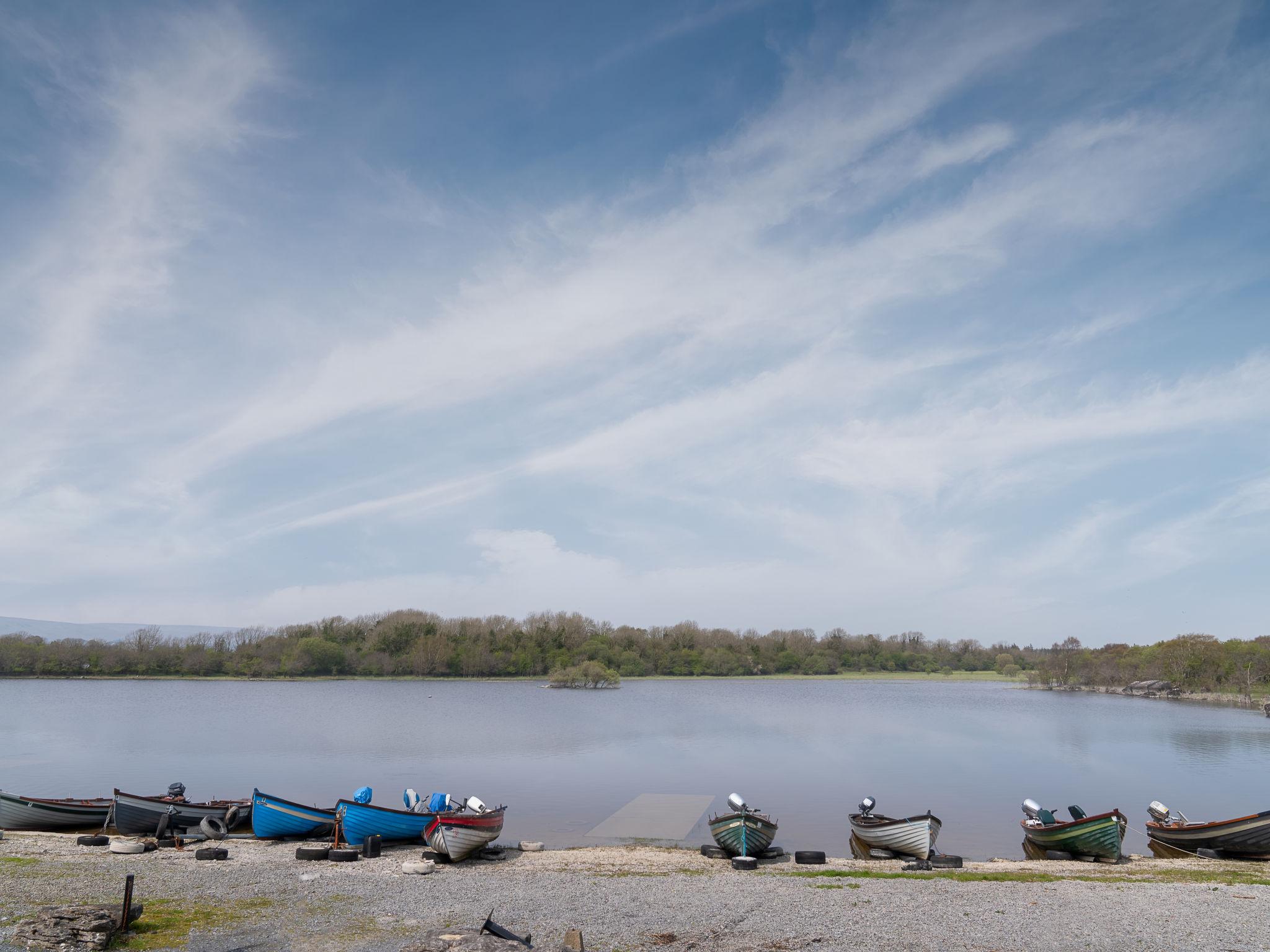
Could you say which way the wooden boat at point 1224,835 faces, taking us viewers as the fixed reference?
facing the viewer and to the right of the viewer

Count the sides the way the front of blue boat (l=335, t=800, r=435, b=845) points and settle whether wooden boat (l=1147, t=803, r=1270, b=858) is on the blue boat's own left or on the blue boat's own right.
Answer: on the blue boat's own left

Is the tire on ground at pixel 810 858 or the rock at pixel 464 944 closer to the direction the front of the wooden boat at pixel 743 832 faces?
the rock

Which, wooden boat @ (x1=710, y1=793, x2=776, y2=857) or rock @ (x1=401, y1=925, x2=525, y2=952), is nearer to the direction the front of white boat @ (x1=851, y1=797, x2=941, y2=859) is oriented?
the rock

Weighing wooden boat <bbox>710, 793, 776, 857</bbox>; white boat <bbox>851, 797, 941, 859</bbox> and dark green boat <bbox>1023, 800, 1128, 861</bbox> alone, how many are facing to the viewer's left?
0

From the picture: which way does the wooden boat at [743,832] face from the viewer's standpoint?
toward the camera

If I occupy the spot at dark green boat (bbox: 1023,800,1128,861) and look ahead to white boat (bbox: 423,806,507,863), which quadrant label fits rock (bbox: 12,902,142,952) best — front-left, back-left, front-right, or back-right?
front-left

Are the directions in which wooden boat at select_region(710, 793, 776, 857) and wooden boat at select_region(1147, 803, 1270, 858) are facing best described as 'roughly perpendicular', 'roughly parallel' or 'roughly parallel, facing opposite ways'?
roughly parallel

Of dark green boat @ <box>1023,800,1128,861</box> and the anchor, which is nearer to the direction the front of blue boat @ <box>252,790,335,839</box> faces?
the anchor

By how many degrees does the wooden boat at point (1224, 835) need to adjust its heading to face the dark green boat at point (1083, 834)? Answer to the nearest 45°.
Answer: approximately 90° to its right
